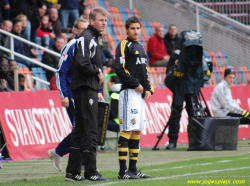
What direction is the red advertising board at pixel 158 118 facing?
toward the camera

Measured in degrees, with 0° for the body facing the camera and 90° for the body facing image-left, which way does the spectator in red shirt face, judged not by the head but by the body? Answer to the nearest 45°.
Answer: approximately 315°

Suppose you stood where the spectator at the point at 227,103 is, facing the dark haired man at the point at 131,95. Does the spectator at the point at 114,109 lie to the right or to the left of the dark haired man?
right

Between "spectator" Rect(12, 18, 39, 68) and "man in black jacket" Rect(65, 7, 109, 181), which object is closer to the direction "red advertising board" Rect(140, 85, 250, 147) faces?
the man in black jacket

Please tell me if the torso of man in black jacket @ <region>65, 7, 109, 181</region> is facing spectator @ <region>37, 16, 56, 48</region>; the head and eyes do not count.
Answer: no

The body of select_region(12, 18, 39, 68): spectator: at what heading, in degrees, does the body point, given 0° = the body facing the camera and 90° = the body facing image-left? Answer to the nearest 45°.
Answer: approximately 315°

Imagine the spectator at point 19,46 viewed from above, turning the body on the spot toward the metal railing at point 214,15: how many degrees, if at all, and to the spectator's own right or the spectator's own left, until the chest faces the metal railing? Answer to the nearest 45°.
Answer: approximately 90° to the spectator's own left

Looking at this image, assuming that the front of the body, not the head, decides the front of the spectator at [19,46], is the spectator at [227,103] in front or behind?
in front

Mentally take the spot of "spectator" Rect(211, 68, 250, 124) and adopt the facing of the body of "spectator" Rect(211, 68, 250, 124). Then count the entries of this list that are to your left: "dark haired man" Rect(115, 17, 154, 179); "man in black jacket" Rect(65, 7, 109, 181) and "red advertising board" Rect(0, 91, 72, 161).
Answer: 0

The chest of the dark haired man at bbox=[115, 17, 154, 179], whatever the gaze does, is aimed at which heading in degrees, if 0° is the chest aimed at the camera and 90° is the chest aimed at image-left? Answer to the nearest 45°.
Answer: approximately 315°

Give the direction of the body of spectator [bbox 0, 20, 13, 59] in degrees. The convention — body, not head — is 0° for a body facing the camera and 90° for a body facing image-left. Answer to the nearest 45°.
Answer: approximately 315°

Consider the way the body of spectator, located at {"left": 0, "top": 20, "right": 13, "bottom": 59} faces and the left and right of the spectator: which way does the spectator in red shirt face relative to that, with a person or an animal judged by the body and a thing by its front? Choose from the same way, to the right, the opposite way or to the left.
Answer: the same way

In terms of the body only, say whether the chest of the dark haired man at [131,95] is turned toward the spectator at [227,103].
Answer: no

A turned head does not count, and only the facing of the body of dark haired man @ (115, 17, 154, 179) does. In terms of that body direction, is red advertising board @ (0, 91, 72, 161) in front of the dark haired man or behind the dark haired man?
behind
